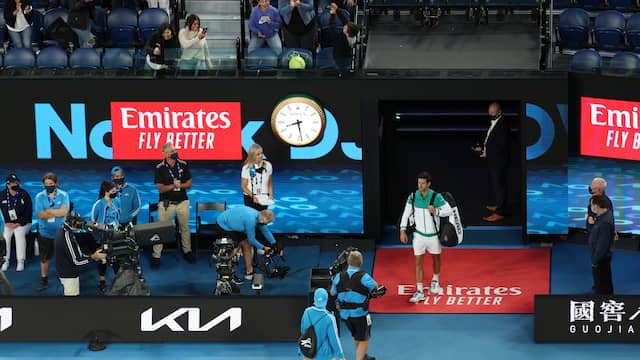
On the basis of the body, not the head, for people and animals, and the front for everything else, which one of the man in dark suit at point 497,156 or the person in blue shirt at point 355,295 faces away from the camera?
the person in blue shirt

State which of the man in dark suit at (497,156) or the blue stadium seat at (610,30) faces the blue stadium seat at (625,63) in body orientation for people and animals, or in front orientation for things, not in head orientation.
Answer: the blue stadium seat at (610,30)

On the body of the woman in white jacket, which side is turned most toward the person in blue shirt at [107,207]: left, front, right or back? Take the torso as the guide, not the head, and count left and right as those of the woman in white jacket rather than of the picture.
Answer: right

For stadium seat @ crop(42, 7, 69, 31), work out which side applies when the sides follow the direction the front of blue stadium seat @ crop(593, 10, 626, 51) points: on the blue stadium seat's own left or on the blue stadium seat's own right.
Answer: on the blue stadium seat's own right

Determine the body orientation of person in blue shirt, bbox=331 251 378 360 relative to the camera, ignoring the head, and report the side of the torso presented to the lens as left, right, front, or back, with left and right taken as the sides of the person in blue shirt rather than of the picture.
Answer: back

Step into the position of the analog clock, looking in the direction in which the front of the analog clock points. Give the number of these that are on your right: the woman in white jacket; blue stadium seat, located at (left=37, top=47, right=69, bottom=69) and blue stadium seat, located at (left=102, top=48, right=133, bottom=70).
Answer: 3

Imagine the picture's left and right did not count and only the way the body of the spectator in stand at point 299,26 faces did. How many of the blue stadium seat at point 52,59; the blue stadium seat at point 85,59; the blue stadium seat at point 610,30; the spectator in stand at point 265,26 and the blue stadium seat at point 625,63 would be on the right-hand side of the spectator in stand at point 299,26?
3
